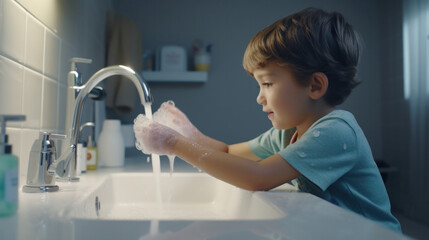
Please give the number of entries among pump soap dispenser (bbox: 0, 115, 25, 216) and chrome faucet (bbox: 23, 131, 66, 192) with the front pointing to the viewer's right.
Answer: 2

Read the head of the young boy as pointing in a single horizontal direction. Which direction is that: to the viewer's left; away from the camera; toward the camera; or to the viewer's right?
to the viewer's left

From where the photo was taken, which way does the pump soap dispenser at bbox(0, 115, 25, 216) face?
to the viewer's right

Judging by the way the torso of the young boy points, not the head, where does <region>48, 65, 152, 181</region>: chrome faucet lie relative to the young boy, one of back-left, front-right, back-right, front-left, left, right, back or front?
front

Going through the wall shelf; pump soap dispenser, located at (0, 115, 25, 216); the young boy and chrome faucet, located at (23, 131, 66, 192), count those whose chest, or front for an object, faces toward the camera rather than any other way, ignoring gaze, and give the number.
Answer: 1

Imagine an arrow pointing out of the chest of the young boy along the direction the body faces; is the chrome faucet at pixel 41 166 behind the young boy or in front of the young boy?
in front

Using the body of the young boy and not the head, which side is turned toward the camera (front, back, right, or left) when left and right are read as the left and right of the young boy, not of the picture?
left

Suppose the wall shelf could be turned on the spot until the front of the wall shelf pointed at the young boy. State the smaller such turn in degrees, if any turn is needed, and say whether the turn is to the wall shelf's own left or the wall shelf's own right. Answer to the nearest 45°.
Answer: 0° — it already faces them

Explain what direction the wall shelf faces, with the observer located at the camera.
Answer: facing the viewer

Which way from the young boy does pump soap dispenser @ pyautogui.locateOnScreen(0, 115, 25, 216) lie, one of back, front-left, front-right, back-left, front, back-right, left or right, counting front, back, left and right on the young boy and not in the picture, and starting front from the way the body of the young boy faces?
front-left

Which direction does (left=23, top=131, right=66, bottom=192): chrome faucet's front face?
to the viewer's right

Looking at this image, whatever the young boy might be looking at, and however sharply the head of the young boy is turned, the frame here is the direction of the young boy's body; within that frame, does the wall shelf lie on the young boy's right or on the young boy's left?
on the young boy's right

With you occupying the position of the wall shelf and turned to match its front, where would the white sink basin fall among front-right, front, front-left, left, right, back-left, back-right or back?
front

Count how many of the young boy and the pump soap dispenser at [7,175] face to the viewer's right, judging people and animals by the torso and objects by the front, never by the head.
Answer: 1
